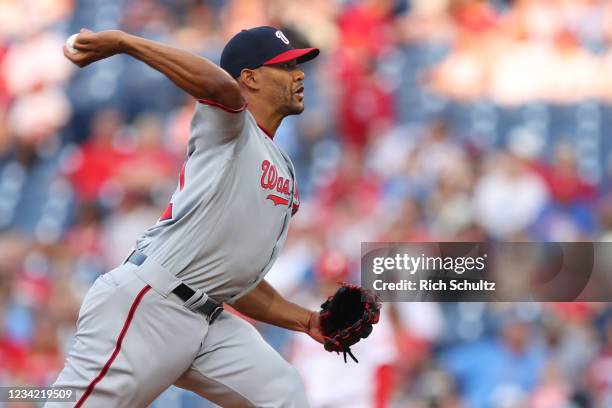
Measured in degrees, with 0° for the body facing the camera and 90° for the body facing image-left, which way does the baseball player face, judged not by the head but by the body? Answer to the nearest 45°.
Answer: approximately 270°

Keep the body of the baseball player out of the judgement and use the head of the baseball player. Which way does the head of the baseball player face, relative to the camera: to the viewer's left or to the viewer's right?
to the viewer's right
